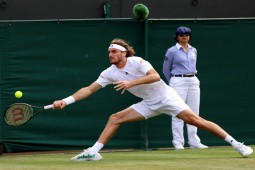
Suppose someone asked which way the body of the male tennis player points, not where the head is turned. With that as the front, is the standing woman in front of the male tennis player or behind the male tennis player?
behind

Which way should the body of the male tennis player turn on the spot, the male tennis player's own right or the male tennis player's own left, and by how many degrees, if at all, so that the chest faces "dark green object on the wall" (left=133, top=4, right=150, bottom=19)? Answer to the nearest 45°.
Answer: approximately 135° to the male tennis player's own right

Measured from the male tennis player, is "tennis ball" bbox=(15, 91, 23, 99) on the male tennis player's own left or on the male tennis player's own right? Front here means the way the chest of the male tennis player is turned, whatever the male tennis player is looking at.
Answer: on the male tennis player's own right

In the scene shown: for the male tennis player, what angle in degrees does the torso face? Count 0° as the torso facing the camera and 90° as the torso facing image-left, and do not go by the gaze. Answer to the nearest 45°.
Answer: approximately 45°
